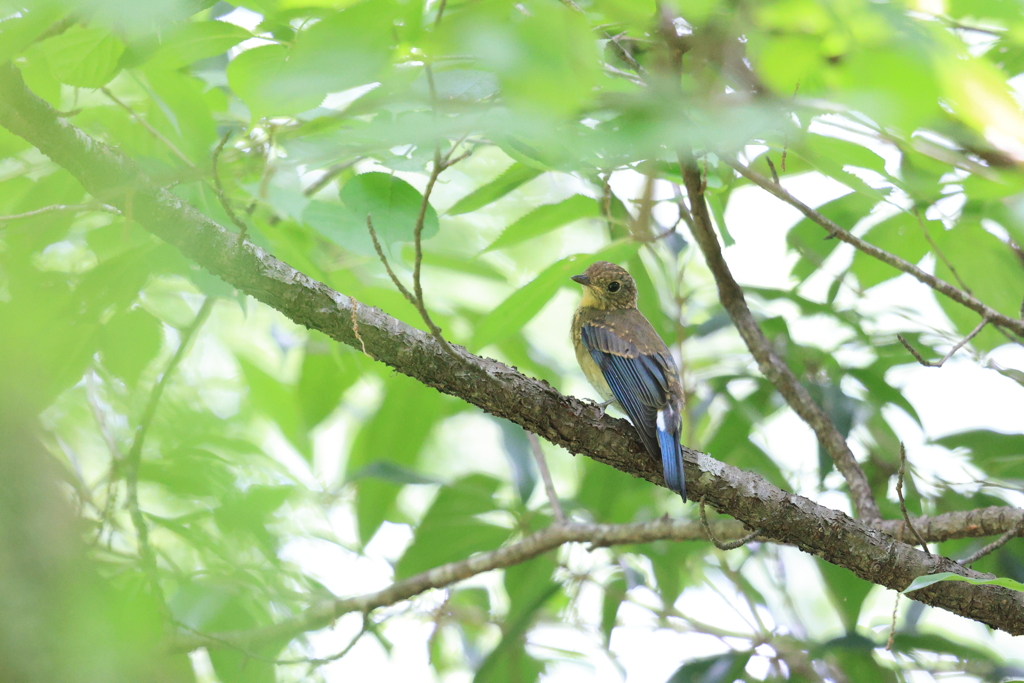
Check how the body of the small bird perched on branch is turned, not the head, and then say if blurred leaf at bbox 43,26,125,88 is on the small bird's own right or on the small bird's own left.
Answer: on the small bird's own left

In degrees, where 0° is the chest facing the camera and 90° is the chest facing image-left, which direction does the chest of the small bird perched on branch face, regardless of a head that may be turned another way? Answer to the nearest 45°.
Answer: approximately 135°

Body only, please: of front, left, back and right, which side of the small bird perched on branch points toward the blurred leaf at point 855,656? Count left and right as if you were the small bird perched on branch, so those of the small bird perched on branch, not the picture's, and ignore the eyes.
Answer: back

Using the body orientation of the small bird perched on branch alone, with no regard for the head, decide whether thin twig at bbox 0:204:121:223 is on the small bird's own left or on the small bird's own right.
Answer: on the small bird's own left

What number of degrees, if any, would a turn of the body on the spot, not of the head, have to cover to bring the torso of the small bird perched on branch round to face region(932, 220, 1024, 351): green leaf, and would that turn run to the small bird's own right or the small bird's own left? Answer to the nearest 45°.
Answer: approximately 135° to the small bird's own right

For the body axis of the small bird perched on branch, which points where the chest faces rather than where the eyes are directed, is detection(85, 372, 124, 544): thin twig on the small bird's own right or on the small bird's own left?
on the small bird's own left
